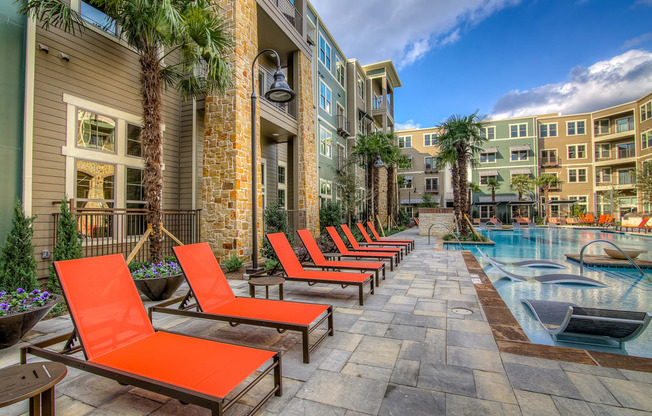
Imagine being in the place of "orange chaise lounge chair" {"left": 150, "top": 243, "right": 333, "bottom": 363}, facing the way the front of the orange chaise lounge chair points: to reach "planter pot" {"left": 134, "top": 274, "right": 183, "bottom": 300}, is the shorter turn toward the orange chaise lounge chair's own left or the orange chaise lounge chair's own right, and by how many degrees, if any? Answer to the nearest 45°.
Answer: approximately 180°

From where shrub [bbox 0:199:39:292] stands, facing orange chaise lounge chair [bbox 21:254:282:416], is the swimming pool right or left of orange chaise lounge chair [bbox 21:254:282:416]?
left

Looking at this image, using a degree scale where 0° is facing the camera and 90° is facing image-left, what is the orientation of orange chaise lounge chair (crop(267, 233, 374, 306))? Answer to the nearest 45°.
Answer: approximately 315°

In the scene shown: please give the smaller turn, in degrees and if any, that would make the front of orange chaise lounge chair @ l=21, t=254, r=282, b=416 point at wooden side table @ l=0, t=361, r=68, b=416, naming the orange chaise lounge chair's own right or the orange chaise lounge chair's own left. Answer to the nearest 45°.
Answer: approximately 90° to the orange chaise lounge chair's own right

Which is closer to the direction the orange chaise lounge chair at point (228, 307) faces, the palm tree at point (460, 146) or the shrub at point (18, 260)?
the palm tree

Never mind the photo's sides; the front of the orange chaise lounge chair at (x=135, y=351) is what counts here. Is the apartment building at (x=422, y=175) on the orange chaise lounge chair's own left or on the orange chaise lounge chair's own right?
on the orange chaise lounge chair's own left

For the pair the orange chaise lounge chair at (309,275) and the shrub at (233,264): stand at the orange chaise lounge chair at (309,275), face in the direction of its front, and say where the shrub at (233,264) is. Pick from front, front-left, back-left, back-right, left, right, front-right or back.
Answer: back

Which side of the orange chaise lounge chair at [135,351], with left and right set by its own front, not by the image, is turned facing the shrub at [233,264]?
left

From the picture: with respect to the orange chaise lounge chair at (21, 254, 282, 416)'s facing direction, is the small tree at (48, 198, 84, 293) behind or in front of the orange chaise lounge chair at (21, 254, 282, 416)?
behind

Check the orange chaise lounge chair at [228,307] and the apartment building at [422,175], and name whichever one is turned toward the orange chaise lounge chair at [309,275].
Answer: the apartment building
